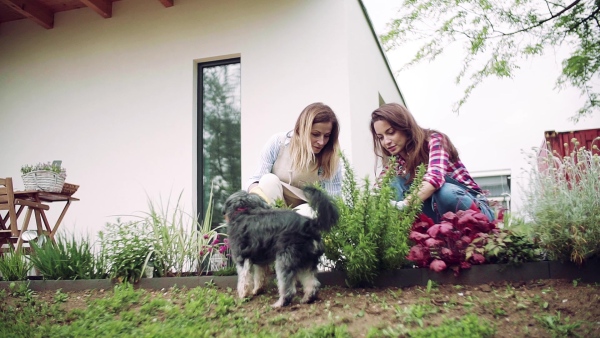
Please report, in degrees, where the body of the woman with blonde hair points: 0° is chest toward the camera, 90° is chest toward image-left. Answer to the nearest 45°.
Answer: approximately 315°

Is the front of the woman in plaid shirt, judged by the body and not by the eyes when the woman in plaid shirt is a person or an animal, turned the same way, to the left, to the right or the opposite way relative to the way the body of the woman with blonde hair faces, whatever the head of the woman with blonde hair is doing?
to the right

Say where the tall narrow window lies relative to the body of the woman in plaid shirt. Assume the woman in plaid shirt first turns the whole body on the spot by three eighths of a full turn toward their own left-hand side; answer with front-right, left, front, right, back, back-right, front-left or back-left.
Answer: back-left

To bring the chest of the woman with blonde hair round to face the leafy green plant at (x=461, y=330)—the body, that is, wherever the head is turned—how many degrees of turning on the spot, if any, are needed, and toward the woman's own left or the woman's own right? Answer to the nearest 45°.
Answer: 0° — they already face it

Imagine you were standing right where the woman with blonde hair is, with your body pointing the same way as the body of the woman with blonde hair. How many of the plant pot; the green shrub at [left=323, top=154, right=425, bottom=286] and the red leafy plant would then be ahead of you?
2

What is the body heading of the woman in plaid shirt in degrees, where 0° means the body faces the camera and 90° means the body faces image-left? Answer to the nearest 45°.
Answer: approximately 45°

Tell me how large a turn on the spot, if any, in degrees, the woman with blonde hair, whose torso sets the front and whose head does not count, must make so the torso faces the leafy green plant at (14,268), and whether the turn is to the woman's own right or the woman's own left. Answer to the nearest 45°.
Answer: approximately 135° to the woman's own right
